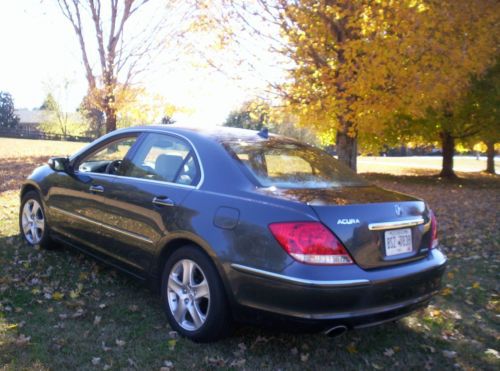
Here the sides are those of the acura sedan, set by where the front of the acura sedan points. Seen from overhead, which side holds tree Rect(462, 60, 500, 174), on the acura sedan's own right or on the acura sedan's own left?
on the acura sedan's own right

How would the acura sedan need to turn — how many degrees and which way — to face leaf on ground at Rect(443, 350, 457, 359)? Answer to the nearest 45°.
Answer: approximately 135° to its right

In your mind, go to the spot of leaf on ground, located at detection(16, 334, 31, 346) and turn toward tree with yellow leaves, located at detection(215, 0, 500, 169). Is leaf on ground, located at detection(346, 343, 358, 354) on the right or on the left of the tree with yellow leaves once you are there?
right

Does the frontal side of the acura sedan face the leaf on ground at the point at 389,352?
no

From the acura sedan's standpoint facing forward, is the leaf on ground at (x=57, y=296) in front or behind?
in front

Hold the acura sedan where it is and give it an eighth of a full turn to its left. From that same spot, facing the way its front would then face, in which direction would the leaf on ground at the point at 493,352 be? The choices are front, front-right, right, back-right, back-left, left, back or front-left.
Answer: back

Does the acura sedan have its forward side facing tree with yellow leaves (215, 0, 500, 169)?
no

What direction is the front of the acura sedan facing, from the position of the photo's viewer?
facing away from the viewer and to the left of the viewer
